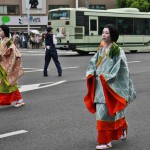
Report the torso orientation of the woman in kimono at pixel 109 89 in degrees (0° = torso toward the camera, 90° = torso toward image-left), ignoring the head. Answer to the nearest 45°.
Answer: approximately 45°

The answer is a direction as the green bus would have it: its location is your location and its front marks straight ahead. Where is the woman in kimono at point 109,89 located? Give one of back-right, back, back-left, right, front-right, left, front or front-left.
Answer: back-right

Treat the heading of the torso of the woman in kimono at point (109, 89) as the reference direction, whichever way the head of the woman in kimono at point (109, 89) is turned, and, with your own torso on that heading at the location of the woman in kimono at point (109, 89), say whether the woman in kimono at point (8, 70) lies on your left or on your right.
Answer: on your right

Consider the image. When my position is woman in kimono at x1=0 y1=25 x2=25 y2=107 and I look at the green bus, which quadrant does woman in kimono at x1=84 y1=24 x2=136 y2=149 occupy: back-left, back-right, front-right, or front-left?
back-right

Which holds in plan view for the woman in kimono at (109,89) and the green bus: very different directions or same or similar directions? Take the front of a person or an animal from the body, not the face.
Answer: very different directions

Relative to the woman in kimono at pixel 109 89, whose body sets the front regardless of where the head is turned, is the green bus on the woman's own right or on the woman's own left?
on the woman's own right
